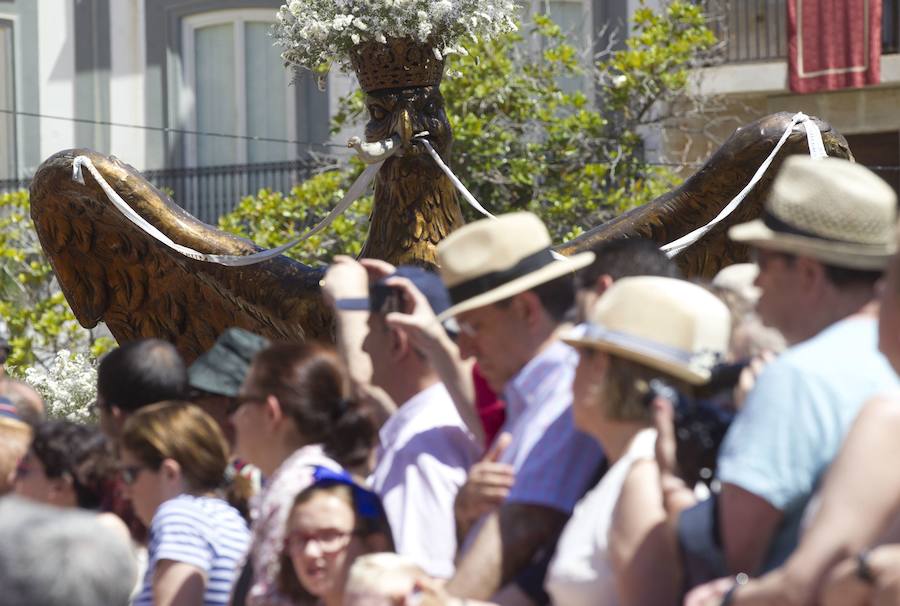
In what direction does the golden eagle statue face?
toward the camera

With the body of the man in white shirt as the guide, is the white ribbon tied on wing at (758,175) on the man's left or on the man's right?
on the man's right

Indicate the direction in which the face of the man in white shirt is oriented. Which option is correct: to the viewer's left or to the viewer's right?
to the viewer's left

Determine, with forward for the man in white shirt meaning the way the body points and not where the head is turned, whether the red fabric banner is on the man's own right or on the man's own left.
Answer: on the man's own right

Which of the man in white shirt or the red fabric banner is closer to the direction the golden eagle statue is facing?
the man in white shirt

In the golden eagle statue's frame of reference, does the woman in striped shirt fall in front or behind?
in front

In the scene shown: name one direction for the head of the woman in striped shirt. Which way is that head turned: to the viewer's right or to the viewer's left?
to the viewer's left

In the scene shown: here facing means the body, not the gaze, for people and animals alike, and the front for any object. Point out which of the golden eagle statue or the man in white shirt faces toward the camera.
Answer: the golden eagle statue

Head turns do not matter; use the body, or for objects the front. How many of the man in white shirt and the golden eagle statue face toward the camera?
1

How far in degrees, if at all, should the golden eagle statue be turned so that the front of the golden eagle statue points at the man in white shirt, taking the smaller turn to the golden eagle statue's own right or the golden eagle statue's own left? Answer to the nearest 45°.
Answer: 0° — it already faces them
